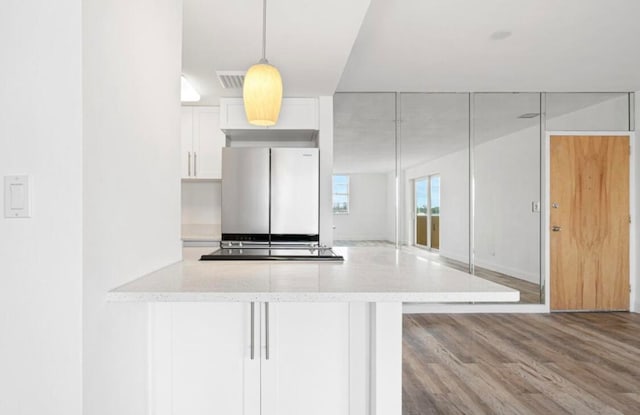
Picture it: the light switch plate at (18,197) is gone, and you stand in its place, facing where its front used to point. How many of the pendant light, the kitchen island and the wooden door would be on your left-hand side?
3

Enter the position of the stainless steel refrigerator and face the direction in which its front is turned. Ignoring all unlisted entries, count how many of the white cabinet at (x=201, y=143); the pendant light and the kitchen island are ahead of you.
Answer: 2

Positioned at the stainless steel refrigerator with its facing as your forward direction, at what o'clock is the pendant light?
The pendant light is roughly at 12 o'clock from the stainless steel refrigerator.

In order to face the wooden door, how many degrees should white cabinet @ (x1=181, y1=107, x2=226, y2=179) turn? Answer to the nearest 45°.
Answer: approximately 90° to its left

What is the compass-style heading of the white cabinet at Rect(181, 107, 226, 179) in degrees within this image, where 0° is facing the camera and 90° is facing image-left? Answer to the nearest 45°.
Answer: approximately 0°

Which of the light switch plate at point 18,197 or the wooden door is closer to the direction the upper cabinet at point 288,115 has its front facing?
the light switch plate
